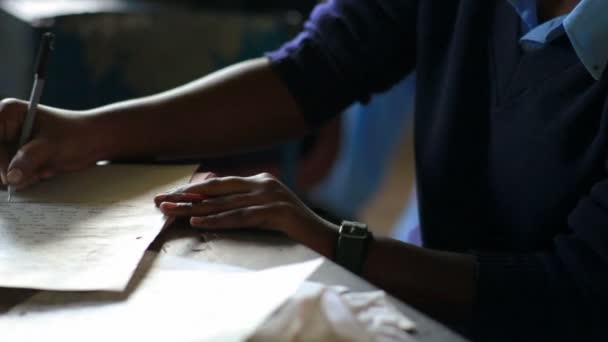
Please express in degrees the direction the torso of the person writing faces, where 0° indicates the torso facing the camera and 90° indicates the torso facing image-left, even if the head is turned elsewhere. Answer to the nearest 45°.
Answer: approximately 45°
